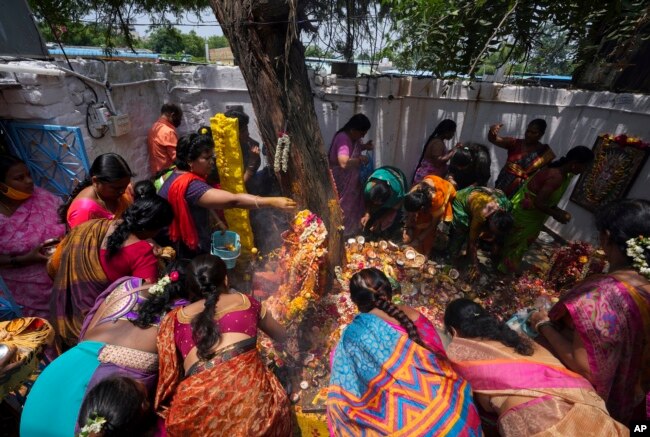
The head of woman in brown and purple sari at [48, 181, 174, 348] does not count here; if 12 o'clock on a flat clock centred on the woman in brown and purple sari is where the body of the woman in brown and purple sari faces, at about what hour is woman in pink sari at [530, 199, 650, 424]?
The woman in pink sari is roughly at 3 o'clock from the woman in brown and purple sari.

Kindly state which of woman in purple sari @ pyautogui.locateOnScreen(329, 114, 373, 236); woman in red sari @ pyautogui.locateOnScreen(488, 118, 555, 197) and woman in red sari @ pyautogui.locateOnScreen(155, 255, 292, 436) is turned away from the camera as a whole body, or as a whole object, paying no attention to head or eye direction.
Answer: woman in red sari @ pyautogui.locateOnScreen(155, 255, 292, 436)

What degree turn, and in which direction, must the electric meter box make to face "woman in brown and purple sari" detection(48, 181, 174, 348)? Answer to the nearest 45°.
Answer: approximately 45° to its right

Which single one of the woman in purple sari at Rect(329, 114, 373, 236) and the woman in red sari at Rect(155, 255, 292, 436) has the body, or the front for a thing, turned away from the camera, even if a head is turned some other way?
the woman in red sari

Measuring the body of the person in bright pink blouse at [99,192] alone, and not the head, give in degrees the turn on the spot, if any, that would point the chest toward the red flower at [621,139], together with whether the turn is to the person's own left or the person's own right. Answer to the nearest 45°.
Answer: approximately 45° to the person's own left

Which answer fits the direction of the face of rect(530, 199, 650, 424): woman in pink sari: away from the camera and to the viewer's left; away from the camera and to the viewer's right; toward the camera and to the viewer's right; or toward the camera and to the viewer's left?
away from the camera and to the viewer's left

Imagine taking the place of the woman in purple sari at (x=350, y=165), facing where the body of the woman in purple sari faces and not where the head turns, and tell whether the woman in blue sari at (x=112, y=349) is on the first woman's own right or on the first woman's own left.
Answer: on the first woman's own right

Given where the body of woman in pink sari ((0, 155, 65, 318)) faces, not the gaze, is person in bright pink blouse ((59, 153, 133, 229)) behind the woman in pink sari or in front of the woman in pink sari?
in front

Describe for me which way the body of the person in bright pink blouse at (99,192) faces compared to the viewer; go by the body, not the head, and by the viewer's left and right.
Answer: facing the viewer and to the right of the viewer

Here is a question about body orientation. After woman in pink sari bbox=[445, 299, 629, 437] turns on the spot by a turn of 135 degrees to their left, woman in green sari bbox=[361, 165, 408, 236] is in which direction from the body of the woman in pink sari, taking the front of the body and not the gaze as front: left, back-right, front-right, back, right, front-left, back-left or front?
back-right

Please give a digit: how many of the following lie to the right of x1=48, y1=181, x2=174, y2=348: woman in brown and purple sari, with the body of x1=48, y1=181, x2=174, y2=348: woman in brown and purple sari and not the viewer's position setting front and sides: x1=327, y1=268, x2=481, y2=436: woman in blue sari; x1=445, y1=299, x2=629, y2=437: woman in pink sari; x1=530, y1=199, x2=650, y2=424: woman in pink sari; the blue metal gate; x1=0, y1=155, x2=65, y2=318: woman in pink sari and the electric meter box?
3

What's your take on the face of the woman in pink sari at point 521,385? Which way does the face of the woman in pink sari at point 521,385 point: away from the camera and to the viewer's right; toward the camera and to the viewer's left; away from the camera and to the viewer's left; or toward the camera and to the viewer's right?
away from the camera and to the viewer's left

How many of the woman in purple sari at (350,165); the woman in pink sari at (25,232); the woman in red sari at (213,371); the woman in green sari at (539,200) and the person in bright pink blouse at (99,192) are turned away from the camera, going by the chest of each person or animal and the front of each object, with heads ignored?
1

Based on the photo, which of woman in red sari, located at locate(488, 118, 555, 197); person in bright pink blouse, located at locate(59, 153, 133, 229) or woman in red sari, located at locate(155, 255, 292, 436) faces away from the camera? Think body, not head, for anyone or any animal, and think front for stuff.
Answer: woman in red sari, located at locate(155, 255, 292, 436)

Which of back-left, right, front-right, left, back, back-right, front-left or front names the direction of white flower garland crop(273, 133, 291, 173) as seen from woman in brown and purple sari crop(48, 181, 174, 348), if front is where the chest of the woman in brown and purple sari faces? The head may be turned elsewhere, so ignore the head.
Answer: front-right

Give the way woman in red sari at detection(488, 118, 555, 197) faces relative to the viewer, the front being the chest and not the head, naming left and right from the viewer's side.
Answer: facing the viewer and to the left of the viewer
